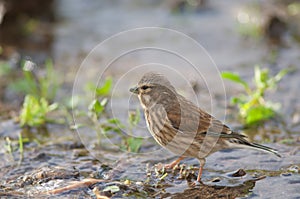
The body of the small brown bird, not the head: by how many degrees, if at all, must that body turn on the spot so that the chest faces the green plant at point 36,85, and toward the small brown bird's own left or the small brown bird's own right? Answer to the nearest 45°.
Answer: approximately 45° to the small brown bird's own right

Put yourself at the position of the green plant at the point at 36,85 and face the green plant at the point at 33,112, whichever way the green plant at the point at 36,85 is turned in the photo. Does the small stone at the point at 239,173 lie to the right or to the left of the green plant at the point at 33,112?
left

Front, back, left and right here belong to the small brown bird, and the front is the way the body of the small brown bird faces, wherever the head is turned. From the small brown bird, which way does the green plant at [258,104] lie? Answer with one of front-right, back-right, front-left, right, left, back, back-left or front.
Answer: back-right

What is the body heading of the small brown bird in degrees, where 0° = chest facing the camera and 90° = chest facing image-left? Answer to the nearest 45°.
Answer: approximately 90°

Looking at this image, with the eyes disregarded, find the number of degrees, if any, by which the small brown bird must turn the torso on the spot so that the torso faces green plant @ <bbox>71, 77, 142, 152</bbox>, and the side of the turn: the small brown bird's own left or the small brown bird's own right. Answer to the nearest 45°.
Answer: approximately 45° to the small brown bird's own right

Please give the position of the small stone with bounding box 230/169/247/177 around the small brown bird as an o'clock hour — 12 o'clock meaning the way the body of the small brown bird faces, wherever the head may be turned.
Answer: The small stone is roughly at 6 o'clock from the small brown bird.
